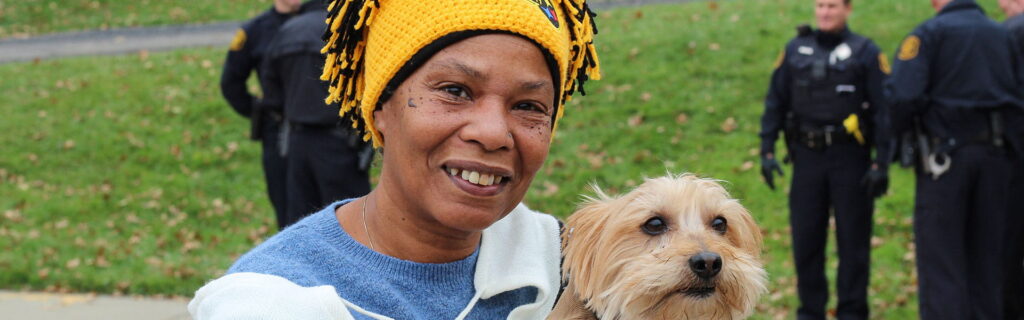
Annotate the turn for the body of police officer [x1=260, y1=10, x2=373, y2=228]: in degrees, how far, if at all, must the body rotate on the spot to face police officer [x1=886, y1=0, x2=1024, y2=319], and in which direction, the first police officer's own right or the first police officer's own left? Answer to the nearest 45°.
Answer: approximately 90° to the first police officer's own right

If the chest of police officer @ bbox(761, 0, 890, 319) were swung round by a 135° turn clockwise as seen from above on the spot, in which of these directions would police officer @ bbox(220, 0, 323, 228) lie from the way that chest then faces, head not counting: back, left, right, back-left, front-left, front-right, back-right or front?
front-left

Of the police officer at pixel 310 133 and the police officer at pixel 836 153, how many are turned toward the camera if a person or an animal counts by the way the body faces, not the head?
1

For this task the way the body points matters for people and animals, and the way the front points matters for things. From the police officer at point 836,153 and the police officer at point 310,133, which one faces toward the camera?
the police officer at point 836,153

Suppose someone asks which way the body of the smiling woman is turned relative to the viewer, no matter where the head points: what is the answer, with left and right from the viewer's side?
facing the viewer and to the right of the viewer

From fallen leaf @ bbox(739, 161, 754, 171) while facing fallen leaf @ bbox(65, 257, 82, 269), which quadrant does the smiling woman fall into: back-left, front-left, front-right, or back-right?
front-left

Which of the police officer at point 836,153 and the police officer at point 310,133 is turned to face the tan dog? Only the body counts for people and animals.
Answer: the police officer at point 836,153

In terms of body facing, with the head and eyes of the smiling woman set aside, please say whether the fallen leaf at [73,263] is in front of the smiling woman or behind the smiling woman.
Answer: behind

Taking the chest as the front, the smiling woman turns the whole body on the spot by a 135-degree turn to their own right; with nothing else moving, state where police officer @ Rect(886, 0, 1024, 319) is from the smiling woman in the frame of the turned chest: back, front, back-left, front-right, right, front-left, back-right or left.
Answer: back-right

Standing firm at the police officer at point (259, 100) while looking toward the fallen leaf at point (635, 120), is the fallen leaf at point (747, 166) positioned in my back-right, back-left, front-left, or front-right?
front-right

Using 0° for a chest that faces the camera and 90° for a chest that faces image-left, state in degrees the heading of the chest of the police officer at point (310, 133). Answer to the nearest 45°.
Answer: approximately 180°

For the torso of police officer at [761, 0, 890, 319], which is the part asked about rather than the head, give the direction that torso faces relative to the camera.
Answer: toward the camera
